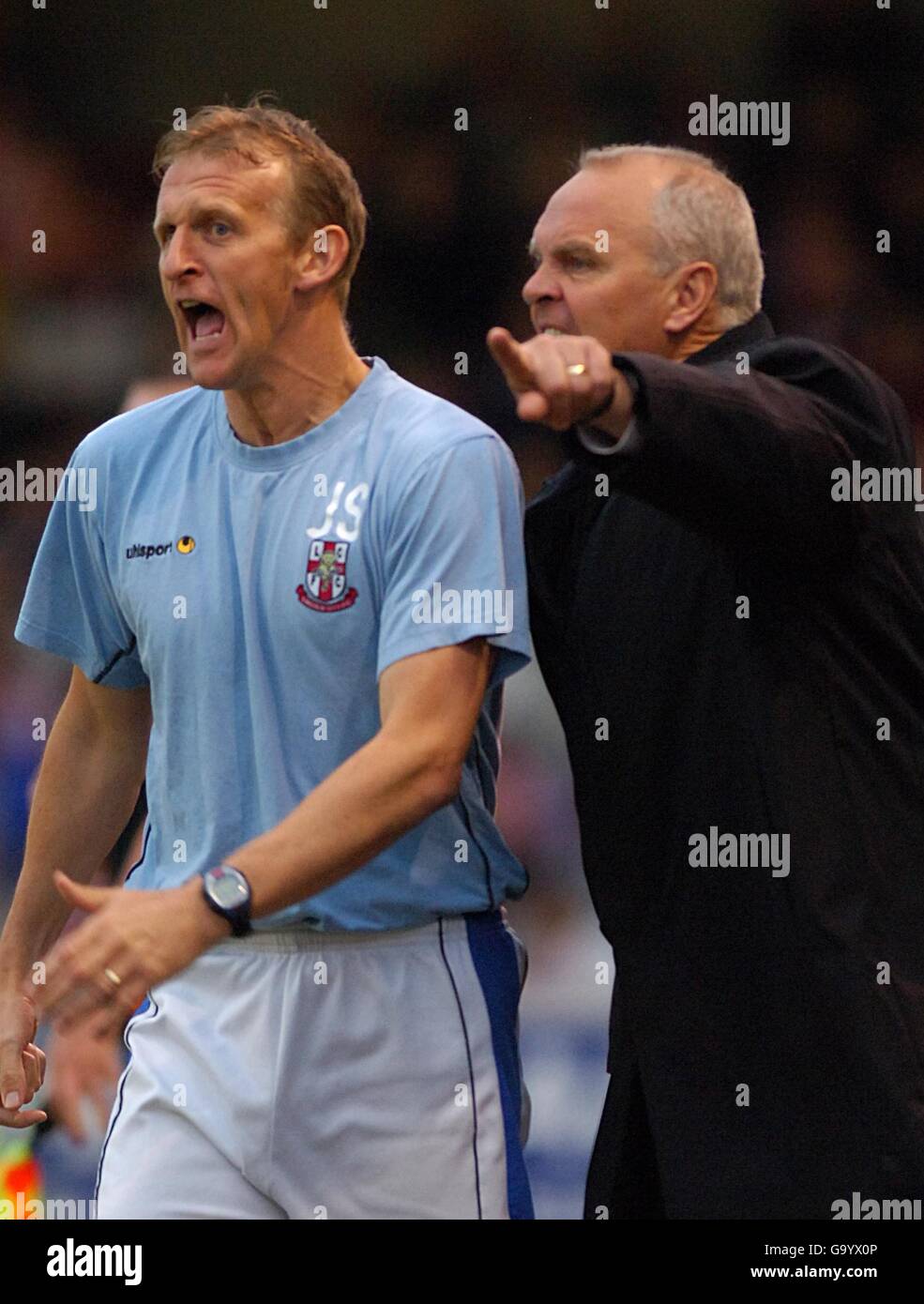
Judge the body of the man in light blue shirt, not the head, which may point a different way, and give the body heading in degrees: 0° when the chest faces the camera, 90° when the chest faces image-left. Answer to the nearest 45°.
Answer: approximately 45°

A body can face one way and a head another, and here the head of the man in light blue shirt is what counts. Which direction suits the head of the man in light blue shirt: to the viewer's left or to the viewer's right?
to the viewer's left
